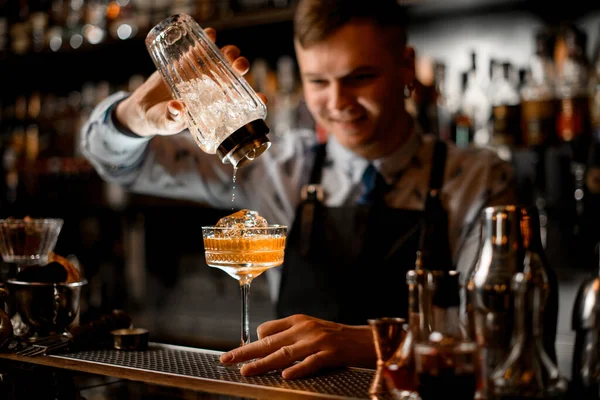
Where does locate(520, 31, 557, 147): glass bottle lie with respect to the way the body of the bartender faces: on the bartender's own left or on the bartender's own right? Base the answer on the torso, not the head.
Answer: on the bartender's own left

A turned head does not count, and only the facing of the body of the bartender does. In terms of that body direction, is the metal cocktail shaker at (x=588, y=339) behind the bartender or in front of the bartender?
in front

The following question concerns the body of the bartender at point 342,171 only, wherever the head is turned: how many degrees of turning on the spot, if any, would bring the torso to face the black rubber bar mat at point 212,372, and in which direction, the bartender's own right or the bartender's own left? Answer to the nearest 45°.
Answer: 0° — they already face it

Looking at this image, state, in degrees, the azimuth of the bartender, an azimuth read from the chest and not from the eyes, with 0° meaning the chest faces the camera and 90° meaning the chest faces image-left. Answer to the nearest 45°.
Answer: approximately 0°

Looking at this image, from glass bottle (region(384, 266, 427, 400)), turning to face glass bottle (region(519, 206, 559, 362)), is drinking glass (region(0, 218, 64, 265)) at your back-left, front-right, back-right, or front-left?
back-left

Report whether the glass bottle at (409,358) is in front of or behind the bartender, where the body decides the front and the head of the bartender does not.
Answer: in front

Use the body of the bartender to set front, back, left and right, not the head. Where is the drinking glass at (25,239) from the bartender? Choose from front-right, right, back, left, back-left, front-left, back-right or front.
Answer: front-right
